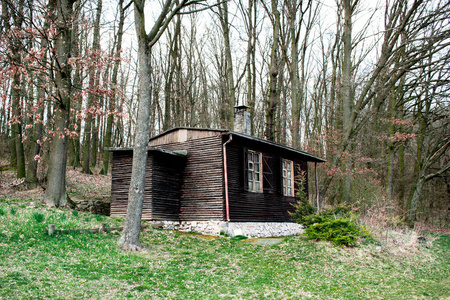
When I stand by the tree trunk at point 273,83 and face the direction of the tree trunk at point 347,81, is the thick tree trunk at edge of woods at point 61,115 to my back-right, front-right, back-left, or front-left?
back-right

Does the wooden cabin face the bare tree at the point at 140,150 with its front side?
no

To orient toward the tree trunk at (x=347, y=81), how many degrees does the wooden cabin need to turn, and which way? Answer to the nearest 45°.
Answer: approximately 90° to its left

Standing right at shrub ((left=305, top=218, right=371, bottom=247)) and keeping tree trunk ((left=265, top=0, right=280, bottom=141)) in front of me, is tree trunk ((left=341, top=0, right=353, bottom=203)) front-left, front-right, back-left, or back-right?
front-right

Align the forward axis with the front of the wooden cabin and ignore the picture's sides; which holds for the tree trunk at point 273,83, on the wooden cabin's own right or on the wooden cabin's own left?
on the wooden cabin's own left

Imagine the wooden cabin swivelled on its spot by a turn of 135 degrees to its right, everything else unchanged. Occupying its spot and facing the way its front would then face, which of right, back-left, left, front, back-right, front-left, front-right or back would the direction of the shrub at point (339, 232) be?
back-left

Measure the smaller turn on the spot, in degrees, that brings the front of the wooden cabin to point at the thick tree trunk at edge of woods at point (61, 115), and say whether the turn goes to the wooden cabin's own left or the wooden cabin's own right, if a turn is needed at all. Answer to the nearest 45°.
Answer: approximately 135° to the wooden cabin's own right

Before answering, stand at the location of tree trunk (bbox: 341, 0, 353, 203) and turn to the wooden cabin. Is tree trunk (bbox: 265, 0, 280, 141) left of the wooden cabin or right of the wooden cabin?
right

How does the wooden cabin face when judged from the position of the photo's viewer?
facing the viewer and to the right of the viewer
